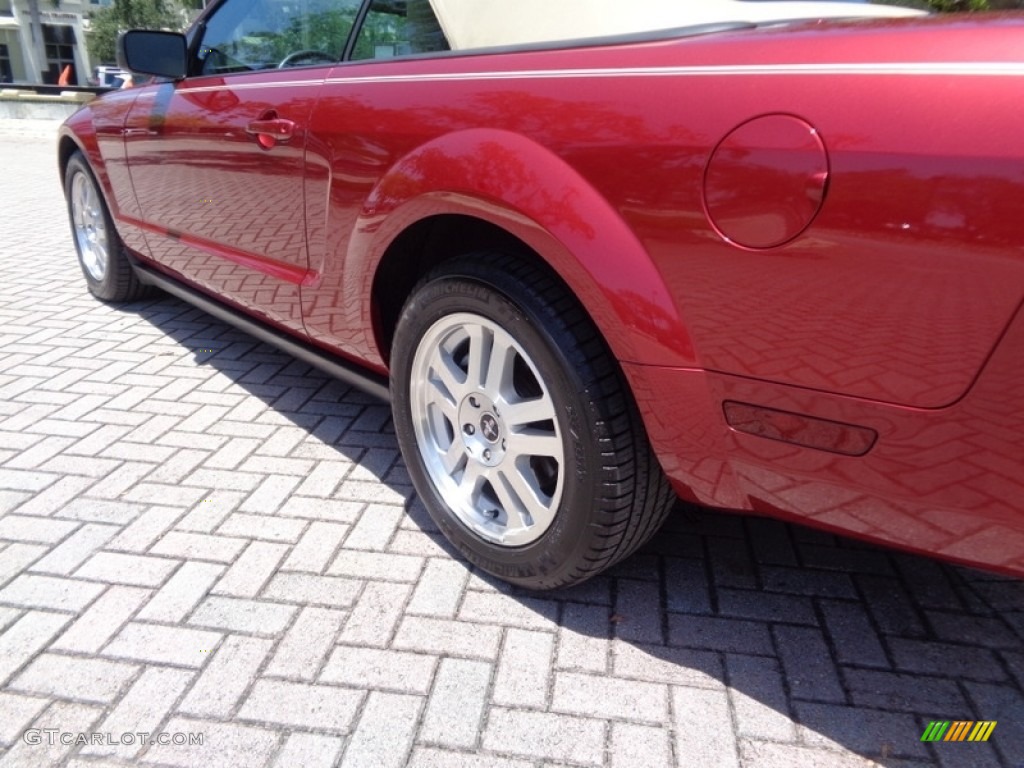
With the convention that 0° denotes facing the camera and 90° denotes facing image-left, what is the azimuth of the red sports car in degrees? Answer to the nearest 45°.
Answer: approximately 135°

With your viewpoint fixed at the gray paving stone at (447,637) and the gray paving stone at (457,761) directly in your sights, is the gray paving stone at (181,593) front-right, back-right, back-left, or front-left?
back-right

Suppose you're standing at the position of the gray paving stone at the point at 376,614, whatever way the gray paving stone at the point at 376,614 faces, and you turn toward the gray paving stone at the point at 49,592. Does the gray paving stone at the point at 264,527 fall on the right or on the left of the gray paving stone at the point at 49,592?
right
